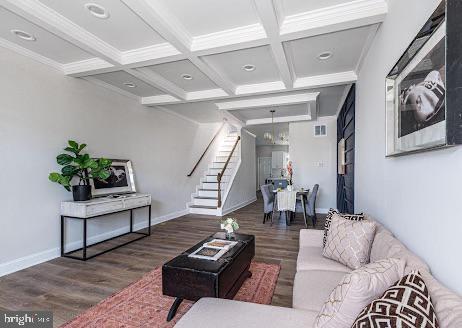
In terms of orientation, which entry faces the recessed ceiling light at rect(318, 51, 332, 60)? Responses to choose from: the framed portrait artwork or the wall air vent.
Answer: the wall air vent

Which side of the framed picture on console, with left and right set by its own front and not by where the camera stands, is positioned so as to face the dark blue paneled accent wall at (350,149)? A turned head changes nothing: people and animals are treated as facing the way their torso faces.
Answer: front

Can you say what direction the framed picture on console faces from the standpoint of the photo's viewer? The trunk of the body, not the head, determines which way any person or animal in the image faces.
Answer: facing the viewer and to the right of the viewer

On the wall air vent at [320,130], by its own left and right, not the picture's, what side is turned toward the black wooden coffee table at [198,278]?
front

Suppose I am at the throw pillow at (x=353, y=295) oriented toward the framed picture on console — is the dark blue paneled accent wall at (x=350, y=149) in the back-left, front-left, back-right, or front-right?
front-right

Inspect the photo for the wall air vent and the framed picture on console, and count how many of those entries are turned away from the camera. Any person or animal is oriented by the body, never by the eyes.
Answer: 0

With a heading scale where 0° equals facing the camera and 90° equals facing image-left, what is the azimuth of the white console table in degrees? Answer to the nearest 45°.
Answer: approximately 315°

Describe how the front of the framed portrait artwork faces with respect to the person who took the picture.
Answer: facing the viewer and to the left of the viewer

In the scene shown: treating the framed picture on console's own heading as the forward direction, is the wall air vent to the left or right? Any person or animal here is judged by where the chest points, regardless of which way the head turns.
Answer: on its left

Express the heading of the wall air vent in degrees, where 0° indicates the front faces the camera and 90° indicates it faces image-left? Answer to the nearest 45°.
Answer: approximately 0°

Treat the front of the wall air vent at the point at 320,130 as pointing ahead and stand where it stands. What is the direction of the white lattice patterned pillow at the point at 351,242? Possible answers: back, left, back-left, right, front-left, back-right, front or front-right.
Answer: front

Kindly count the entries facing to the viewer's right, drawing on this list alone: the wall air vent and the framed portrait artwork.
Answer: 0
